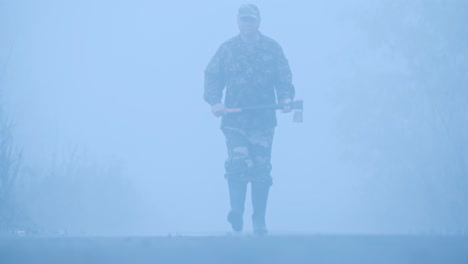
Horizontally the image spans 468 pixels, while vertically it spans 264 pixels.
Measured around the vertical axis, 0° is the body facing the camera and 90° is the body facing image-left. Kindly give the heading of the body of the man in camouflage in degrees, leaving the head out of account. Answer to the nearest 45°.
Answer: approximately 0°
